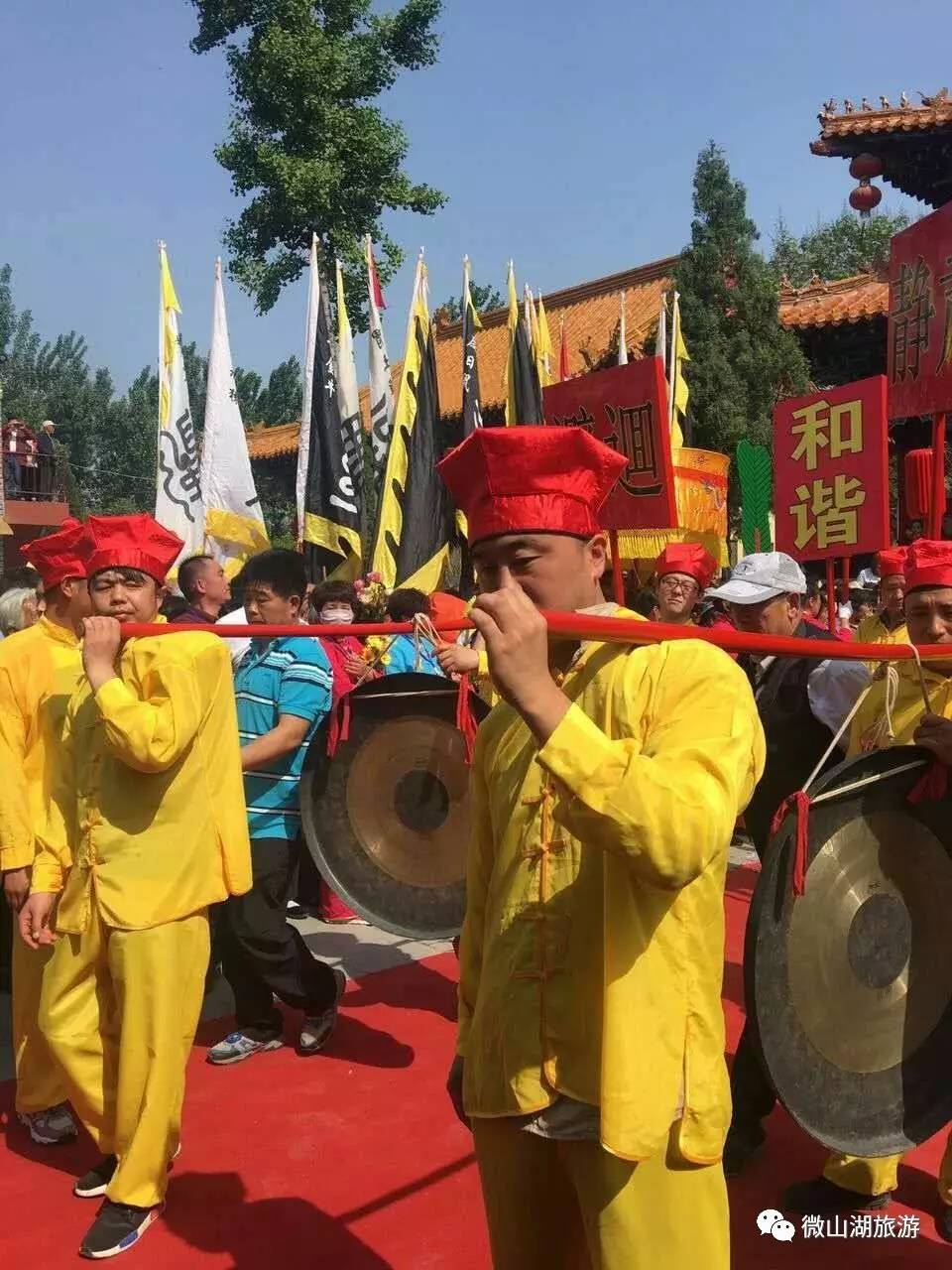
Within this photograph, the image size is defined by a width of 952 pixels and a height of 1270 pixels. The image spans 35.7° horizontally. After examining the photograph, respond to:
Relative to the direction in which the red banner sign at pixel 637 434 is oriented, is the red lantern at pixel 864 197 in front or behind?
behind

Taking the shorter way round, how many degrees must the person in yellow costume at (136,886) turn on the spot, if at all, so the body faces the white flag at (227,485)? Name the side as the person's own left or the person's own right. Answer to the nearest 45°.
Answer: approximately 135° to the person's own right

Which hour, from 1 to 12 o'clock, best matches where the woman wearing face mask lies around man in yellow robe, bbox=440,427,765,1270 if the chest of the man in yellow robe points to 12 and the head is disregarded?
The woman wearing face mask is roughly at 4 o'clock from the man in yellow robe.

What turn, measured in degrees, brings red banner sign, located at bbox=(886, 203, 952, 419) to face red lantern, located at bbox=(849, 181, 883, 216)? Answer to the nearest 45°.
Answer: approximately 135° to its right

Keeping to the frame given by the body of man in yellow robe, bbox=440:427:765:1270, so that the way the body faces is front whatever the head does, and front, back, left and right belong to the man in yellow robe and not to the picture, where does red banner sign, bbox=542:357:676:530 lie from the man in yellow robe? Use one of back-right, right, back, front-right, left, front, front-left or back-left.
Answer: back-right

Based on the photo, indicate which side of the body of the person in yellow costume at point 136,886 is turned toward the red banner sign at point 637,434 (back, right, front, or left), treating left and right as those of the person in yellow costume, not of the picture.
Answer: back

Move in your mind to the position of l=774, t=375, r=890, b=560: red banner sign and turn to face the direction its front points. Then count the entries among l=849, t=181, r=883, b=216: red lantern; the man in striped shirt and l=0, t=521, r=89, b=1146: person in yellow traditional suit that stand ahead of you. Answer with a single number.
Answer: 2

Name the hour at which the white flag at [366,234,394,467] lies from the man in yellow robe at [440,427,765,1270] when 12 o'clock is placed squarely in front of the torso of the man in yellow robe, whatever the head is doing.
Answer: The white flag is roughly at 4 o'clock from the man in yellow robe.

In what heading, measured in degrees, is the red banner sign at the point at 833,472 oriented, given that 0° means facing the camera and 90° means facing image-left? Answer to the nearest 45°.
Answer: approximately 45°

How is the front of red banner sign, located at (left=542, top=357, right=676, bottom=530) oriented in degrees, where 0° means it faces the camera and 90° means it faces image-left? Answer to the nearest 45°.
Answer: approximately 45°

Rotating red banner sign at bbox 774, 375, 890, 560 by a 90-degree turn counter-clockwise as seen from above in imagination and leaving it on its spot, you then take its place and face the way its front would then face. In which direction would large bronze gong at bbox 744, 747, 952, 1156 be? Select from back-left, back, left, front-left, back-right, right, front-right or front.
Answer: front-right

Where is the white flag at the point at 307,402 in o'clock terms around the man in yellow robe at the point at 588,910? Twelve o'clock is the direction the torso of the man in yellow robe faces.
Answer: The white flag is roughly at 4 o'clock from the man in yellow robe.
